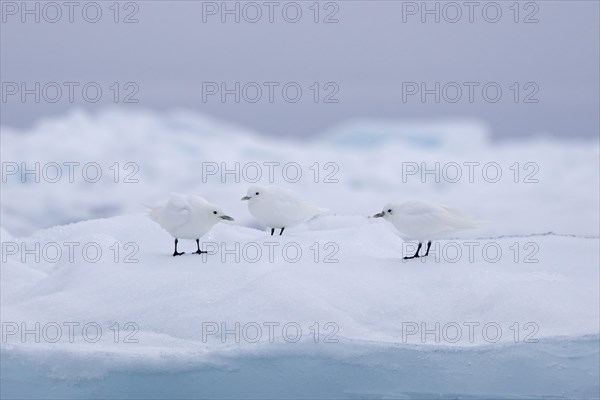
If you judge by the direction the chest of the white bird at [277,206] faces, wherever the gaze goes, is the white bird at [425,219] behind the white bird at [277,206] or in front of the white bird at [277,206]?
behind

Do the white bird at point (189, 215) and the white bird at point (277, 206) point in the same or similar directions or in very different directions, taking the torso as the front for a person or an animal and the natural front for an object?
very different directions

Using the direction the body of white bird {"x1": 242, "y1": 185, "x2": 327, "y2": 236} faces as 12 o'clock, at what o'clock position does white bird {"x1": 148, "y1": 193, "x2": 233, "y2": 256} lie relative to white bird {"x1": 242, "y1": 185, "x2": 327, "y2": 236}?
white bird {"x1": 148, "y1": 193, "x2": 233, "y2": 256} is roughly at 11 o'clock from white bird {"x1": 242, "y1": 185, "x2": 327, "y2": 236}.

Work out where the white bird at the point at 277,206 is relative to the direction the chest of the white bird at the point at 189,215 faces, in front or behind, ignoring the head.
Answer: in front

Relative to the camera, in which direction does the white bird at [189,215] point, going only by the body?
to the viewer's right

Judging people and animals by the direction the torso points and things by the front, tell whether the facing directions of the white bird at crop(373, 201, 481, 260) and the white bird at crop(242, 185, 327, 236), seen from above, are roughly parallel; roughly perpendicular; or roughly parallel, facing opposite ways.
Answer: roughly parallel

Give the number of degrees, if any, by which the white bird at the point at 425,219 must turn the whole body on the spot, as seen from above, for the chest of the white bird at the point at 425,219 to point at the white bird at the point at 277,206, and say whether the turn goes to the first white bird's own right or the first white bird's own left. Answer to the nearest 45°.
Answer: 0° — it already faces it

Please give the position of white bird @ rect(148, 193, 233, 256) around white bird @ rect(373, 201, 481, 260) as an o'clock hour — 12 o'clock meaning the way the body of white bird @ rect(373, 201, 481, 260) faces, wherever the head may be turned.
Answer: white bird @ rect(148, 193, 233, 256) is roughly at 12 o'clock from white bird @ rect(373, 201, 481, 260).

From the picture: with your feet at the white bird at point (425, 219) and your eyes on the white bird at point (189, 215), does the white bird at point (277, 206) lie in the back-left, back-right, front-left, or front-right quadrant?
front-right

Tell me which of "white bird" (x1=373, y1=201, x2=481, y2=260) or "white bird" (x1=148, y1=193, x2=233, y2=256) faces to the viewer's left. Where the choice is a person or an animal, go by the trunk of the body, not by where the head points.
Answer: "white bird" (x1=373, y1=201, x2=481, y2=260)

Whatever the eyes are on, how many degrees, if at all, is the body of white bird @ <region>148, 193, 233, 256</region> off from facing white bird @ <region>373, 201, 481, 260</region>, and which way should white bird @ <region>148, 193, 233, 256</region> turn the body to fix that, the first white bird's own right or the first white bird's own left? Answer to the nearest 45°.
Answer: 0° — it already faces it

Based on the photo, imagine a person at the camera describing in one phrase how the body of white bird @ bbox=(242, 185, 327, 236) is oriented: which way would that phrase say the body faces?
to the viewer's left

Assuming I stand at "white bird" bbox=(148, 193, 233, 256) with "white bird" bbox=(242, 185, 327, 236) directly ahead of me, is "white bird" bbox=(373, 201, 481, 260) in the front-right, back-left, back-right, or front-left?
front-right

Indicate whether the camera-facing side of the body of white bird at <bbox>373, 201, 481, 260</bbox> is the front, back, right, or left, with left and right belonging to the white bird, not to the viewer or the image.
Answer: left

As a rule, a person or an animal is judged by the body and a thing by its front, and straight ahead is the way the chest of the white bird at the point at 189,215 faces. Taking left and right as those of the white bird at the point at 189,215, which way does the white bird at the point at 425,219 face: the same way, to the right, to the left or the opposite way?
the opposite way
